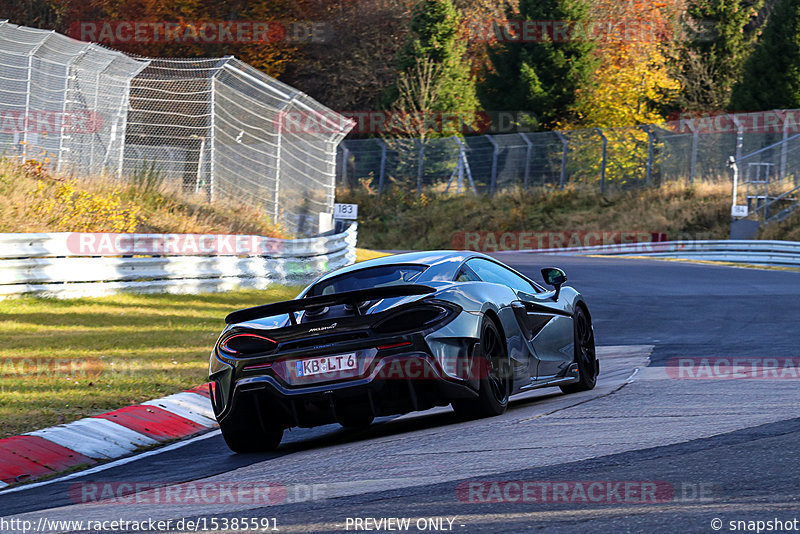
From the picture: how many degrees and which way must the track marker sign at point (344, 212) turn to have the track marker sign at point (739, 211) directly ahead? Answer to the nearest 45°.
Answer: approximately 135° to its left

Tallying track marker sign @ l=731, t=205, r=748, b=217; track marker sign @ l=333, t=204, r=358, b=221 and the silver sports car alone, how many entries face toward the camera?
2

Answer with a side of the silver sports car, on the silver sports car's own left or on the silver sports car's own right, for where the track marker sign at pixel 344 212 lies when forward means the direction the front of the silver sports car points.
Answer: on the silver sports car's own left

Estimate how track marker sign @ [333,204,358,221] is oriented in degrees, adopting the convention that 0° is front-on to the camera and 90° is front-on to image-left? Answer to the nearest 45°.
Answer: approximately 0°

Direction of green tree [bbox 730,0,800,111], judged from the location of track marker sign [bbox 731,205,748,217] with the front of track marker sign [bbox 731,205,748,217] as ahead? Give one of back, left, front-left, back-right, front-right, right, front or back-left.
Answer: back

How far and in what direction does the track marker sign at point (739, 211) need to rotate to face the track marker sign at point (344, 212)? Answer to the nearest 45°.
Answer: approximately 45° to its right

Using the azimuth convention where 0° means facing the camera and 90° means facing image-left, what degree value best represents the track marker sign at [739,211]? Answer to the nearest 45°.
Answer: approximately 0°

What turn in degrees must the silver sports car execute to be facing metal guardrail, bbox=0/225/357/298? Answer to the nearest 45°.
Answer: approximately 45° to its left

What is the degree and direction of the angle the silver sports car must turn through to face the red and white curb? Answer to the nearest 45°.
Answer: approximately 90° to its left

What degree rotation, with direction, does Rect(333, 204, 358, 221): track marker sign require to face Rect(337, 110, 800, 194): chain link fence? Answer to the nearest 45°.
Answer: approximately 135° to its left

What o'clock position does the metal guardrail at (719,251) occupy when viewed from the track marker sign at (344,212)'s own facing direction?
The metal guardrail is roughly at 8 o'clock from the track marker sign.

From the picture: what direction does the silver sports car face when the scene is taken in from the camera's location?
facing away from the viewer and to the right of the viewer
